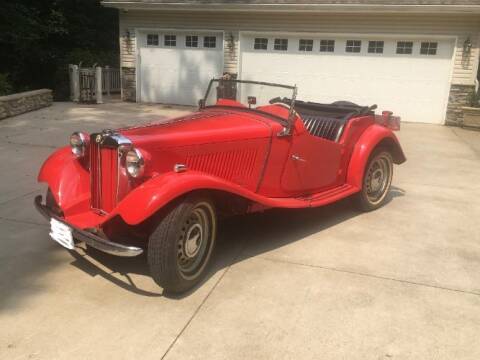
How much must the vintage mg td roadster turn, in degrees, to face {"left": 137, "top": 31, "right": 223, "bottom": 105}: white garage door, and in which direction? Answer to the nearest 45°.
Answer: approximately 135° to its right

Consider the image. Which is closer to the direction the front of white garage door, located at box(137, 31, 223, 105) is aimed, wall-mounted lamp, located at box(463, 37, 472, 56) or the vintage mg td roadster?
the vintage mg td roadster

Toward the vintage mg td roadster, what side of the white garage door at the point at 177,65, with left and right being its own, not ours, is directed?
front

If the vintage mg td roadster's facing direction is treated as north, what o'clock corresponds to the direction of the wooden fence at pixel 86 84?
The wooden fence is roughly at 4 o'clock from the vintage mg td roadster.

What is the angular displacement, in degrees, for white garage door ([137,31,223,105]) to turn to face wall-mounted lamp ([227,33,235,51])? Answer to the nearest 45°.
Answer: approximately 45° to its left

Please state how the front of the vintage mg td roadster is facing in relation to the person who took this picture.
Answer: facing the viewer and to the left of the viewer

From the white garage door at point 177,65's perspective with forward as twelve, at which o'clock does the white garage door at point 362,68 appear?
the white garage door at point 362,68 is roughly at 10 o'clock from the white garage door at point 177,65.

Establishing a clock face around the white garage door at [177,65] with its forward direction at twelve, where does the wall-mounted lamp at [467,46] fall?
The wall-mounted lamp is roughly at 10 o'clock from the white garage door.

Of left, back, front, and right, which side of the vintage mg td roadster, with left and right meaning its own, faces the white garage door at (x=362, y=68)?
back

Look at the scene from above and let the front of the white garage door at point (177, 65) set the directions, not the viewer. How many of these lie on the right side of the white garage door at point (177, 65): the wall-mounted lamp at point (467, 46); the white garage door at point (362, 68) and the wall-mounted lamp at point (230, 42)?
0

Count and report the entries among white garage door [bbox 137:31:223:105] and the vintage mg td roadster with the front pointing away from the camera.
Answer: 0

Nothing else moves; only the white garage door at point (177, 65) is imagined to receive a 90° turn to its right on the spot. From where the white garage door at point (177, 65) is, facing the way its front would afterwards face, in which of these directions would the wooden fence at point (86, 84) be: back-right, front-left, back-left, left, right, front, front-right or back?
front

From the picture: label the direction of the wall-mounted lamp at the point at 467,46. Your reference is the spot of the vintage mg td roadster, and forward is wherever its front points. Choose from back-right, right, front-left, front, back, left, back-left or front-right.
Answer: back

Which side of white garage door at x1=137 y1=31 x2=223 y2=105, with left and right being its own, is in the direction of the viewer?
front

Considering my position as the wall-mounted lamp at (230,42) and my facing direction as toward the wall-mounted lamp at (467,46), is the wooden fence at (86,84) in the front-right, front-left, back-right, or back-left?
back-right
